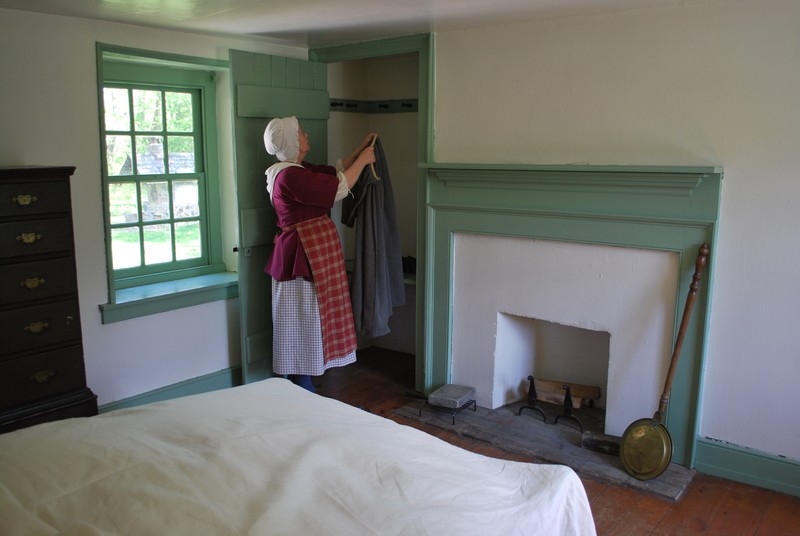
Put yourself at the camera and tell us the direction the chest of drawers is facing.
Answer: facing the viewer and to the right of the viewer

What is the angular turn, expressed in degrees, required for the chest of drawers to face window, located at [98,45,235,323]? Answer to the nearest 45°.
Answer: approximately 90° to its left

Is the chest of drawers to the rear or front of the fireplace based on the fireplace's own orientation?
to the front

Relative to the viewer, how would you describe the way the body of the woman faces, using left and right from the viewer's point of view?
facing to the right of the viewer

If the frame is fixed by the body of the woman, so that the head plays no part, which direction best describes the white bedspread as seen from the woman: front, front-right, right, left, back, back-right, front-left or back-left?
right

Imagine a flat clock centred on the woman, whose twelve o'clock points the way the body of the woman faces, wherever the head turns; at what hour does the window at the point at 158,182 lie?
The window is roughly at 7 o'clock from the woman.

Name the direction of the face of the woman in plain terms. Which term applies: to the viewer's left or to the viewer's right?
to the viewer's right

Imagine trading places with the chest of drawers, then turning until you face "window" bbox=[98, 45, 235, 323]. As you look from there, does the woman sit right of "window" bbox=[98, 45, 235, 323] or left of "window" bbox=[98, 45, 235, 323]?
right

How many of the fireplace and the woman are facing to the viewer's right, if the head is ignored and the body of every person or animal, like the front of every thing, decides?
1

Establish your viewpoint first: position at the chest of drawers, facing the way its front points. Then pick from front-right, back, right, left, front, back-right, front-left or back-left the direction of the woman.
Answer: front-left

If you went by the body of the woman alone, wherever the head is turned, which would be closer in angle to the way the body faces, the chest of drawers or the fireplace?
the fireplace

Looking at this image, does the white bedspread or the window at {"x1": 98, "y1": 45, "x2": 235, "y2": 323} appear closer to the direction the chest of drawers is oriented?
the white bedspread

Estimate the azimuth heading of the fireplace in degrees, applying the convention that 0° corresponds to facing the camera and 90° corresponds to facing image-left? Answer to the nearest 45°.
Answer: approximately 45°

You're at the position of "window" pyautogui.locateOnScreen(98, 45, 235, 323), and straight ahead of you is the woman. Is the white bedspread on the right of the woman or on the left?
right

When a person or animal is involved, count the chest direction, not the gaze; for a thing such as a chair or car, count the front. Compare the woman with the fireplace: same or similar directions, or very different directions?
very different directions

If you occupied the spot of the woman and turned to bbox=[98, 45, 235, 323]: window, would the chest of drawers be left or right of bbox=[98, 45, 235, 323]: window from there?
left
